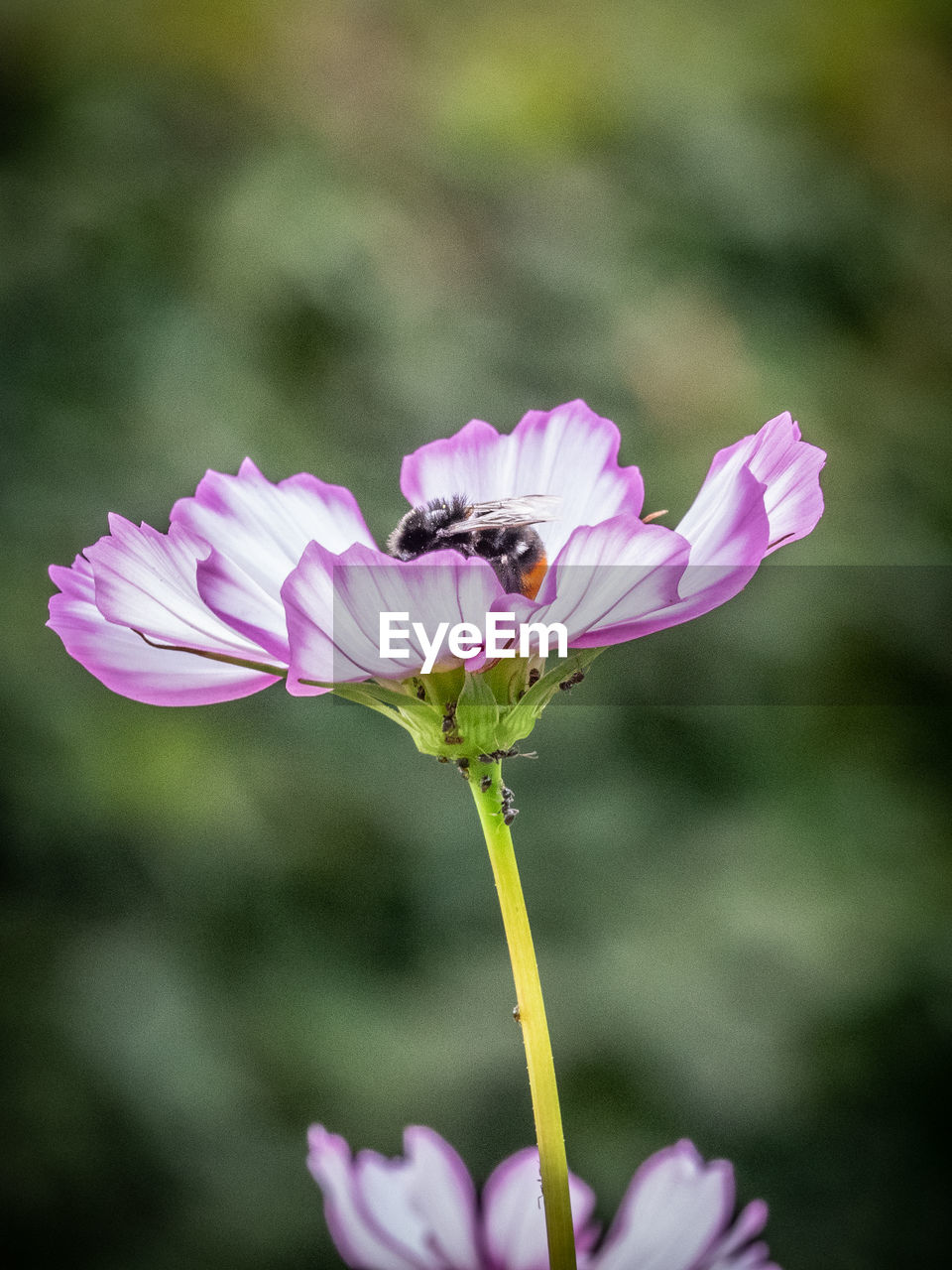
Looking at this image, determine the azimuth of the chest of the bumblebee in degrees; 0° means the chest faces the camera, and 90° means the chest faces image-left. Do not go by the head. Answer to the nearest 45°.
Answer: approximately 90°
